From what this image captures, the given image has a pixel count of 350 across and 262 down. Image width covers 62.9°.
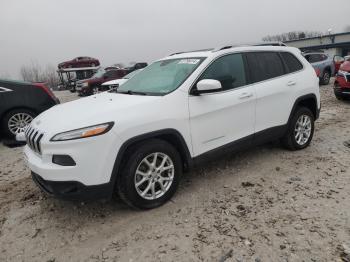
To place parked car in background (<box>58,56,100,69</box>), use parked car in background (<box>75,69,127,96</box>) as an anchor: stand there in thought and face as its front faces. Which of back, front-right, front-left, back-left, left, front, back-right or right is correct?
back-right

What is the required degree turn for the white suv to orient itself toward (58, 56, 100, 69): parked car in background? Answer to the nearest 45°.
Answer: approximately 135° to its right

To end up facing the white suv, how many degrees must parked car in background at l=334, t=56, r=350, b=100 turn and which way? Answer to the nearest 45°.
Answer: approximately 45° to its left

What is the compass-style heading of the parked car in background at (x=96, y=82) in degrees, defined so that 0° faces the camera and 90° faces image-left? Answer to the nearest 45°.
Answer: approximately 45°

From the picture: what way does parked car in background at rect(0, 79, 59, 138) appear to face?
to the viewer's left

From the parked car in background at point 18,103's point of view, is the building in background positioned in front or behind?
behind

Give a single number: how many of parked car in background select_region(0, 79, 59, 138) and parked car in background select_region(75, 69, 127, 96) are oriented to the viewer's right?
0

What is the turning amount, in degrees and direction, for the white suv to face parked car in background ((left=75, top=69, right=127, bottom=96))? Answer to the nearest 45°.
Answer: approximately 135° to its right

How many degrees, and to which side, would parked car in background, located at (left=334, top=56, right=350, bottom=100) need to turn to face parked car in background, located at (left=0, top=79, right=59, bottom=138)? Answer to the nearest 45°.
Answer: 0° — it already faces it
